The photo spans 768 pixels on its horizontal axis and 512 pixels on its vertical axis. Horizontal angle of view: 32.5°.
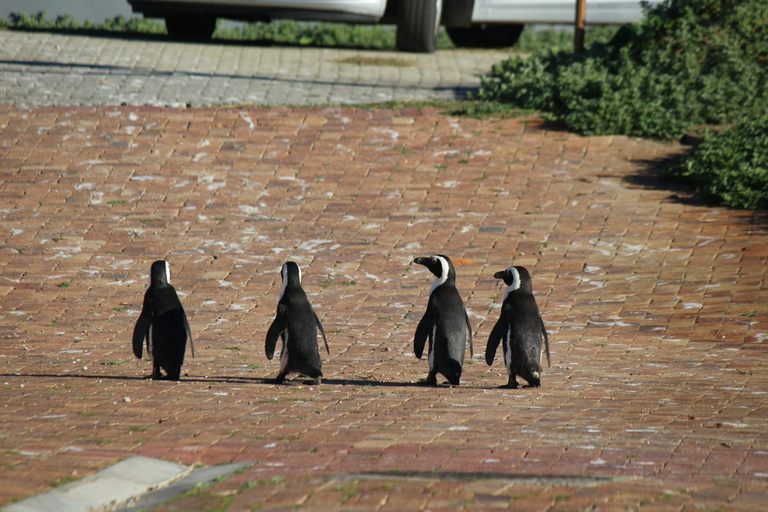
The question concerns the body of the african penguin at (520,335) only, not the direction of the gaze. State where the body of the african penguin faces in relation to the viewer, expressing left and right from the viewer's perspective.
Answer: facing away from the viewer and to the left of the viewer

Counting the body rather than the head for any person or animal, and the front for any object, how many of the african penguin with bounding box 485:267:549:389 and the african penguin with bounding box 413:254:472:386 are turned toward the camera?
0

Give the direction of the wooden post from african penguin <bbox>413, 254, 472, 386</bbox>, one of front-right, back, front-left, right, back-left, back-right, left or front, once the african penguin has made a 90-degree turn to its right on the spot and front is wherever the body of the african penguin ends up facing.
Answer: front-left

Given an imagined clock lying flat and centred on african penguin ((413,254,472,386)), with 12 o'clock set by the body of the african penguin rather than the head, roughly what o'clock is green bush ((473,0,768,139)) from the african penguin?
The green bush is roughly at 2 o'clock from the african penguin.

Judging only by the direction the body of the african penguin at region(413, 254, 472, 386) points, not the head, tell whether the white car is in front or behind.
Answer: in front

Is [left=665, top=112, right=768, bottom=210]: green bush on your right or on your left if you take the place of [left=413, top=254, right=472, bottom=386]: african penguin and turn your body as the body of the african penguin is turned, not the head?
on your right

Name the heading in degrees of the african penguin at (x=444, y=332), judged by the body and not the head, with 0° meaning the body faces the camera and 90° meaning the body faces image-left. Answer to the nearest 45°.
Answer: approximately 135°

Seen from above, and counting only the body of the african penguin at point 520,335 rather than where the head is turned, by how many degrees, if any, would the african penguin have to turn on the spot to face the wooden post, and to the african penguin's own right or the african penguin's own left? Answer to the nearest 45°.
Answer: approximately 45° to the african penguin's own right
